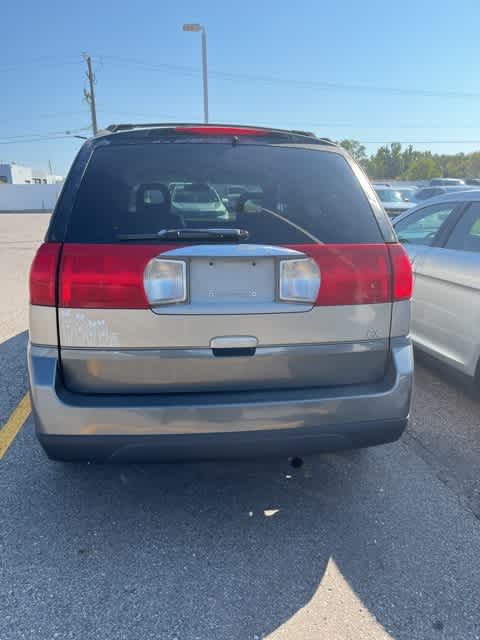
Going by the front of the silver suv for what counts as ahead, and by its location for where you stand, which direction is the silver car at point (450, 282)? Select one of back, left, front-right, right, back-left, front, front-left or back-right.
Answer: front-right

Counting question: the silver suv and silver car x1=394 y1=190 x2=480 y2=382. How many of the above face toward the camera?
0

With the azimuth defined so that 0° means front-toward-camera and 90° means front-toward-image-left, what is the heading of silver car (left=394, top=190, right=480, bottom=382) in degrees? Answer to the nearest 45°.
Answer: approximately 135°

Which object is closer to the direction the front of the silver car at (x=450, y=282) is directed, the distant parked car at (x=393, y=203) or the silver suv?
the distant parked car

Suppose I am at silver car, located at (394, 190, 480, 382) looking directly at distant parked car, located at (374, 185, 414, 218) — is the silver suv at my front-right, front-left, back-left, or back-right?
back-left

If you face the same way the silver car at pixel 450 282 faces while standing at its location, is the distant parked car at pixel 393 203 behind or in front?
in front

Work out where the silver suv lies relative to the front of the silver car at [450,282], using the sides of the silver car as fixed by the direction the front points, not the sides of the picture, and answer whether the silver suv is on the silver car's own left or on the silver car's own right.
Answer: on the silver car's own left

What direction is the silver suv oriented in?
away from the camera

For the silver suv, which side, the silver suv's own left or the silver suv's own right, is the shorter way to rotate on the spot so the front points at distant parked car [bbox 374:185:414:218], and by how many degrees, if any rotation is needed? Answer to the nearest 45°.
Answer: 0° — it already faces it
